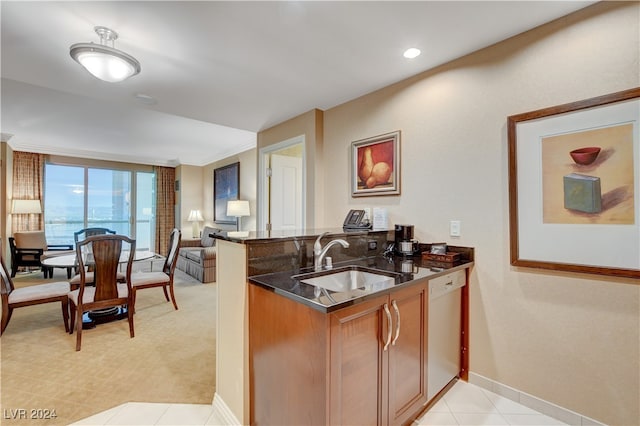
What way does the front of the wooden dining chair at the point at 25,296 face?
to the viewer's right

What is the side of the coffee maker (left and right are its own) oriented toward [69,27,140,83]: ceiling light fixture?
right

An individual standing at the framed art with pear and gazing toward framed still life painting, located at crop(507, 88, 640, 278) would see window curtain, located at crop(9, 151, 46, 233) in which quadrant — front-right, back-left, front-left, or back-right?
back-right

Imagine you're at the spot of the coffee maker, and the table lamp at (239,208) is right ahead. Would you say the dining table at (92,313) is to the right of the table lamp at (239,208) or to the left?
left

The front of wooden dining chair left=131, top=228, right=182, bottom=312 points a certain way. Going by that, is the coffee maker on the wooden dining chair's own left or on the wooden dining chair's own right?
on the wooden dining chair's own left

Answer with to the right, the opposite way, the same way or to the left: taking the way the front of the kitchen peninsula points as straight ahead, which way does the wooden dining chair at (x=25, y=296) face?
to the left

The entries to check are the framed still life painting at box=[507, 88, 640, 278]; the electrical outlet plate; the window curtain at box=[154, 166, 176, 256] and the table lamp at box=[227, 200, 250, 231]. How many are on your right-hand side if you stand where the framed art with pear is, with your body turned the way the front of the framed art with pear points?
2

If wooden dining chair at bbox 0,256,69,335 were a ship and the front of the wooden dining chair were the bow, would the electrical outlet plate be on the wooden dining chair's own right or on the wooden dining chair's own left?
on the wooden dining chair's own right

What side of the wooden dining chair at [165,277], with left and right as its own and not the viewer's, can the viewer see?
left

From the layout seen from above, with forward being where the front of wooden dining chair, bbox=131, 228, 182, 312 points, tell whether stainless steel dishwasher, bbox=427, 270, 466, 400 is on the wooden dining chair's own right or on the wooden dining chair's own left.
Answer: on the wooden dining chair's own left
